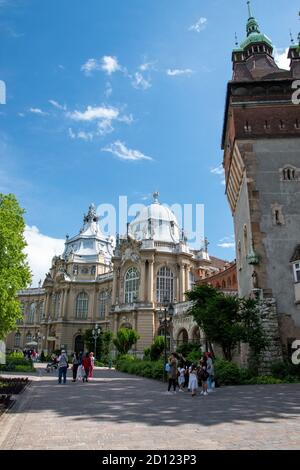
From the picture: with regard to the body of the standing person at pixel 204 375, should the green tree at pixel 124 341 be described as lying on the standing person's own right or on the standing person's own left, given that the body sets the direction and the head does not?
on the standing person's own right

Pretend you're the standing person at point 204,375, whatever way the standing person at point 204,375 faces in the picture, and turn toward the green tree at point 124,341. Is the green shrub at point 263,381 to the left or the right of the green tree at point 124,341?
right

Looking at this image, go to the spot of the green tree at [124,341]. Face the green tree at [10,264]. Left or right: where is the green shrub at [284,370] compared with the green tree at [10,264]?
left
